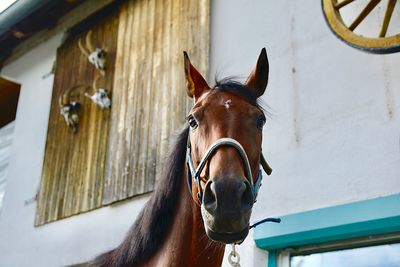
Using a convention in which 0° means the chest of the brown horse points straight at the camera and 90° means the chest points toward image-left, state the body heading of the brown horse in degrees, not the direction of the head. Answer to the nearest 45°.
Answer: approximately 315°

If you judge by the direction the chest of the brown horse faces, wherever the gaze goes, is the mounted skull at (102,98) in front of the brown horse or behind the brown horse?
behind

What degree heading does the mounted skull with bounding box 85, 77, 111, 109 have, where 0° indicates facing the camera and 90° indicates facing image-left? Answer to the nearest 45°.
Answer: approximately 315°

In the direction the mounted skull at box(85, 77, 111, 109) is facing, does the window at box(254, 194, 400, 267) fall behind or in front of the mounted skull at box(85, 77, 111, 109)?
in front

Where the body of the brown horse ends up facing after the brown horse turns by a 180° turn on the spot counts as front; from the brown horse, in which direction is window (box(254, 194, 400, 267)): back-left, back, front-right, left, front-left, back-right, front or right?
right

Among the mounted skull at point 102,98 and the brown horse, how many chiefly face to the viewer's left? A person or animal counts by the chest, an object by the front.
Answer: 0
